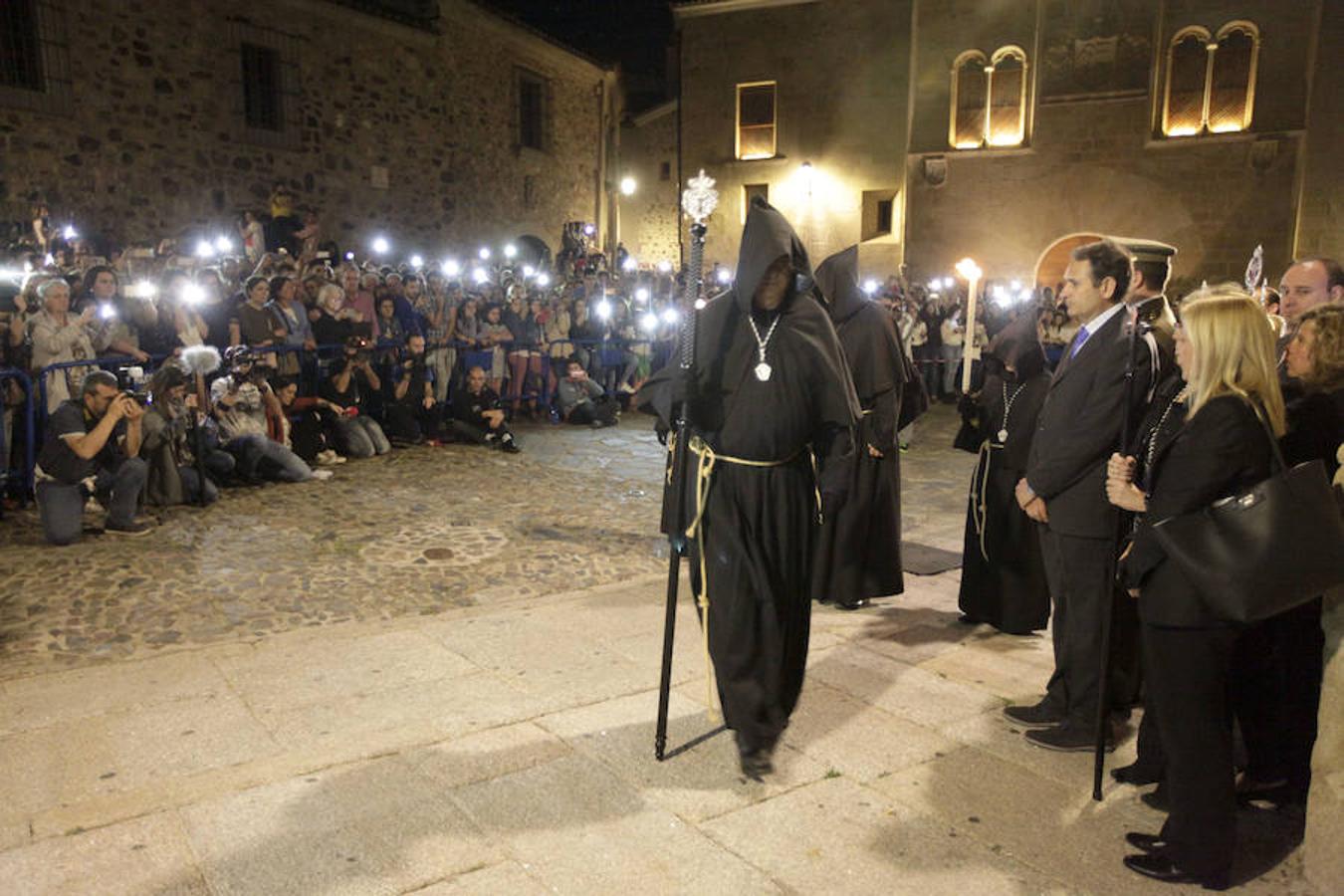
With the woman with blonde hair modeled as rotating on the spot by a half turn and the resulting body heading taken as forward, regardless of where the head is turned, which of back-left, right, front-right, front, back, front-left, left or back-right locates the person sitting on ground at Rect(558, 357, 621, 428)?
back-left

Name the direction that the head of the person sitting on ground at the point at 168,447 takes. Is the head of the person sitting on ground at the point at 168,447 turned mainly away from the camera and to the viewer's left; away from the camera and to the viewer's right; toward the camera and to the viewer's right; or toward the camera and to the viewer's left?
toward the camera and to the viewer's right

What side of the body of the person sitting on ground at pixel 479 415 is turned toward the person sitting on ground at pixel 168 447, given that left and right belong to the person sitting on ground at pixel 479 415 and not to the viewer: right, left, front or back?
right

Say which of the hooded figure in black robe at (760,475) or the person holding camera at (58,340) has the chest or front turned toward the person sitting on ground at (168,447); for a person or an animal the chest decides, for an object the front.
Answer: the person holding camera

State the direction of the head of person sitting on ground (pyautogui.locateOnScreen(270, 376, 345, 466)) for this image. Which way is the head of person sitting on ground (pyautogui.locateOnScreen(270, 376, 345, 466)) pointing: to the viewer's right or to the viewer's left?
to the viewer's right

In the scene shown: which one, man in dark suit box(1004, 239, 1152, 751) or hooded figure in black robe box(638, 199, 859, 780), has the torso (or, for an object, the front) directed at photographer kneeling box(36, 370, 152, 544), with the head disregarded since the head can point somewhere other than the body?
the man in dark suit

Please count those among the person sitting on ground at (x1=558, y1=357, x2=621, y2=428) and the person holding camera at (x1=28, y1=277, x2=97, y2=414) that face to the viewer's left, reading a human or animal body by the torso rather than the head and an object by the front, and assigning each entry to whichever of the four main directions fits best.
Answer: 0

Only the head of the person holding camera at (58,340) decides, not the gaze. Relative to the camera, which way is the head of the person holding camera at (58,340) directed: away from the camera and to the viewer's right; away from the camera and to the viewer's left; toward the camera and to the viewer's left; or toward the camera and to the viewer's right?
toward the camera and to the viewer's right

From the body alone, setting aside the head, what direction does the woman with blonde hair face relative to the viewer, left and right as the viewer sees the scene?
facing to the left of the viewer

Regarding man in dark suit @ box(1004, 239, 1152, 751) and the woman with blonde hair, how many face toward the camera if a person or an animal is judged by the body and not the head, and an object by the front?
0

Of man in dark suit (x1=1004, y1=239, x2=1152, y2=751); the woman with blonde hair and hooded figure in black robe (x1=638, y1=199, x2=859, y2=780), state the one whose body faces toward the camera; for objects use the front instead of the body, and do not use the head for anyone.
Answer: the hooded figure in black robe

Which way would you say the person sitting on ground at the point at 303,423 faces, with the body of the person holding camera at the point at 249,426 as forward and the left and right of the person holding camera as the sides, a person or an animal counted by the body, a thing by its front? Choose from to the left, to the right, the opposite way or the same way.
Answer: the same way

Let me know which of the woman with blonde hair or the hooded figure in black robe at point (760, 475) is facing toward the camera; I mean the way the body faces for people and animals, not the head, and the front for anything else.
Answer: the hooded figure in black robe

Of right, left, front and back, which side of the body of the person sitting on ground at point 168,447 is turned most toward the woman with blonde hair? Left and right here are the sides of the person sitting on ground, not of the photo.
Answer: front

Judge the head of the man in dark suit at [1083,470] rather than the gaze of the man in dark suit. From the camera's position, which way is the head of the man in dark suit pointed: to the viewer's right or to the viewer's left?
to the viewer's left

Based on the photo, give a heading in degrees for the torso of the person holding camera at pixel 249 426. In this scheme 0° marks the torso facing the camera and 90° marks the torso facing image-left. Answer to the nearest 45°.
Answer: approximately 315°

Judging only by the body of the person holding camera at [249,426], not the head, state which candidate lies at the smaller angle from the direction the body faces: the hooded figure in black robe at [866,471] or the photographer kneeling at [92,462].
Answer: the hooded figure in black robe

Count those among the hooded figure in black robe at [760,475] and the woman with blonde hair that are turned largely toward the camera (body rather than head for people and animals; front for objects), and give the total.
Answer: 1

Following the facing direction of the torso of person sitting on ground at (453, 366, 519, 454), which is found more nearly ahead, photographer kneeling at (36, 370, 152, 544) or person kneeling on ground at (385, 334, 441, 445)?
the photographer kneeling

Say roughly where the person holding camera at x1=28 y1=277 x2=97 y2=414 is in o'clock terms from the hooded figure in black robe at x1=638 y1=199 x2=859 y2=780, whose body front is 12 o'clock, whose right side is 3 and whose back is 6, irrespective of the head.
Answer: The person holding camera is roughly at 4 o'clock from the hooded figure in black robe.

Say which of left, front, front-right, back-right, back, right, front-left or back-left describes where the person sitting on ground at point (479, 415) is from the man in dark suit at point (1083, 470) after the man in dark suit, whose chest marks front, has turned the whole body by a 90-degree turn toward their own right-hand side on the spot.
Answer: front-left
